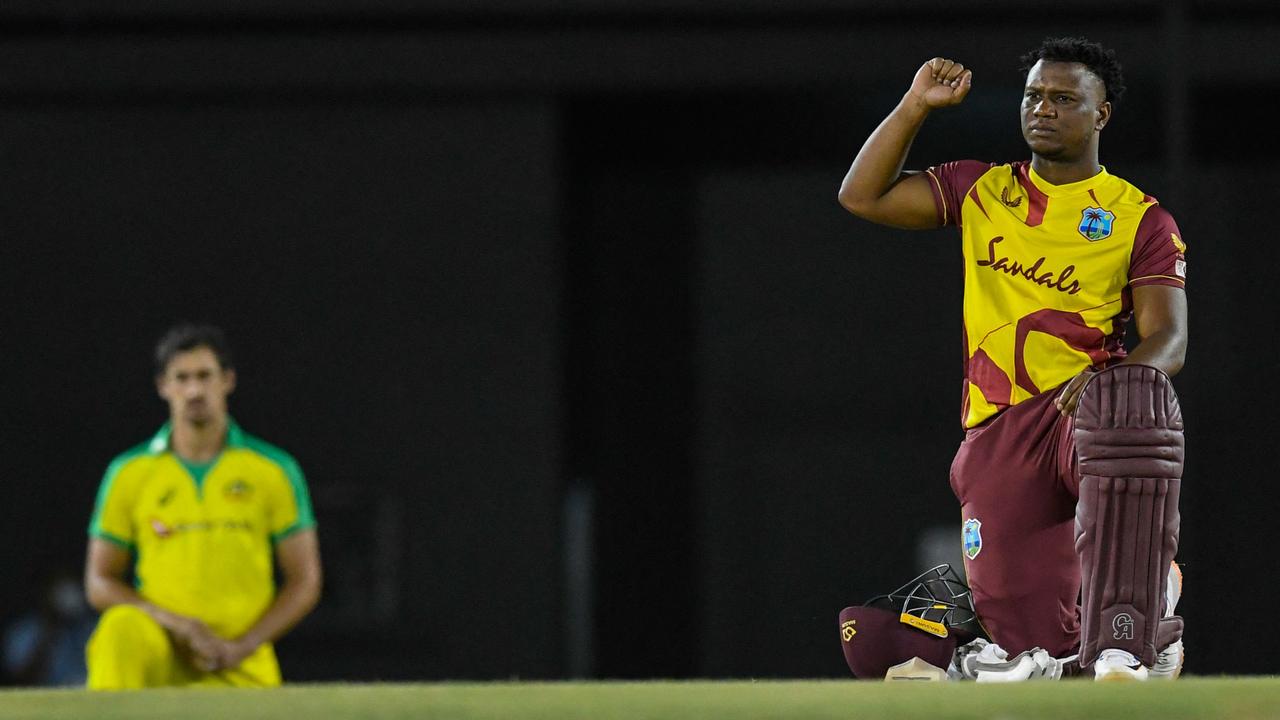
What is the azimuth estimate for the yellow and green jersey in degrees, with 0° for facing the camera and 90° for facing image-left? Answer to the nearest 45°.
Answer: approximately 0°

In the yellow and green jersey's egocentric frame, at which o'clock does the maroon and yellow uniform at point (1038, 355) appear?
The maroon and yellow uniform is roughly at 11 o'clock from the yellow and green jersey.

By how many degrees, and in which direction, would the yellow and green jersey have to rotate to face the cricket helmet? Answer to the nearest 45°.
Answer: approximately 45° to its left
